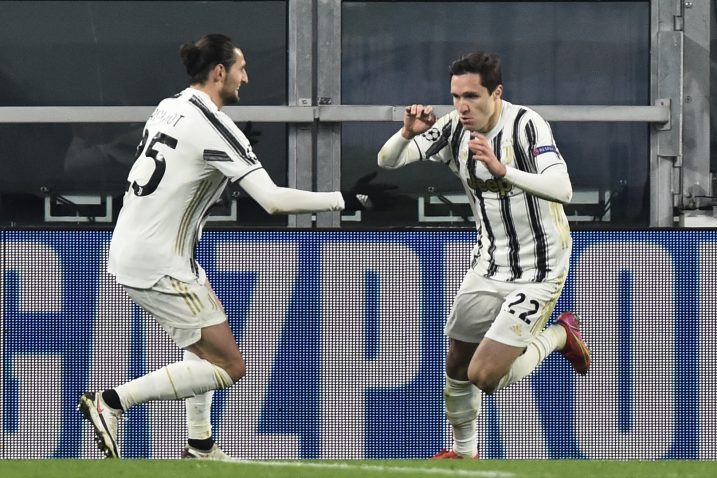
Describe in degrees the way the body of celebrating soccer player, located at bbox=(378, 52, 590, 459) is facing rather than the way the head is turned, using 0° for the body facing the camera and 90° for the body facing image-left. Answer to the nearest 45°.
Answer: approximately 45°

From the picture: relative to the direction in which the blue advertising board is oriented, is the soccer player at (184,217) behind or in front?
in front

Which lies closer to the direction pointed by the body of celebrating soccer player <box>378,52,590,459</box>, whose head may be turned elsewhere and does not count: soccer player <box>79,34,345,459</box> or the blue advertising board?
the soccer player

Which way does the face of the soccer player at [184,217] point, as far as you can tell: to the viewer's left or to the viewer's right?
to the viewer's right

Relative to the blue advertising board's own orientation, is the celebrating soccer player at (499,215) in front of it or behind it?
in front

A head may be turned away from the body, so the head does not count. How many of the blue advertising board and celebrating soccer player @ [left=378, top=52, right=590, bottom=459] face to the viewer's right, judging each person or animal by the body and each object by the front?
0
